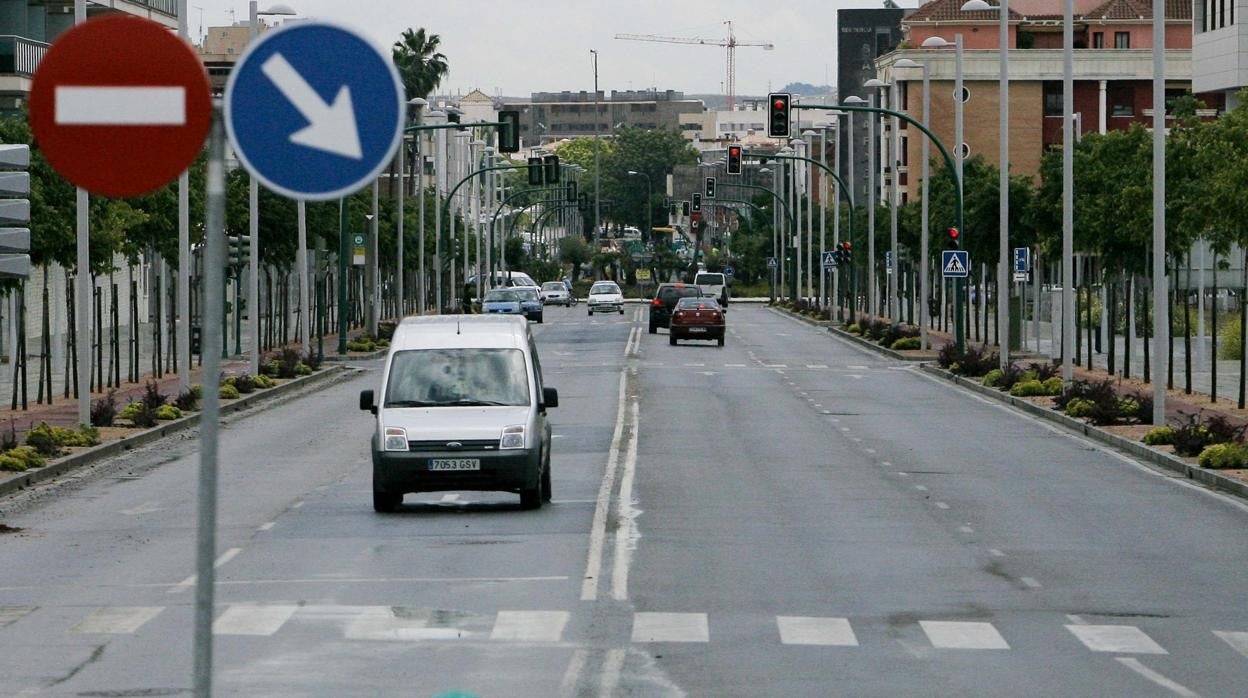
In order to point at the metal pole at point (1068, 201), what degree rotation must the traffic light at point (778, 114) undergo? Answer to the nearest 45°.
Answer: approximately 45° to its left

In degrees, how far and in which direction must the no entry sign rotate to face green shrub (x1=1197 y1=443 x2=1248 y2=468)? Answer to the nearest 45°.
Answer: approximately 135° to its left

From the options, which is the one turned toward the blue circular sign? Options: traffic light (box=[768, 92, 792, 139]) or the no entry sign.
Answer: the traffic light

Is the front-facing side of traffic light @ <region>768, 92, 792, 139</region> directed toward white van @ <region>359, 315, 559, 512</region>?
yes

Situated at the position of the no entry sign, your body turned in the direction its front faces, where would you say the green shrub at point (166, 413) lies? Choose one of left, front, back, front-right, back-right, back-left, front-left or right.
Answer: back

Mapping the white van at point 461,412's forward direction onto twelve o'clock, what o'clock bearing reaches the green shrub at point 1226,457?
The green shrub is roughly at 8 o'clock from the white van.

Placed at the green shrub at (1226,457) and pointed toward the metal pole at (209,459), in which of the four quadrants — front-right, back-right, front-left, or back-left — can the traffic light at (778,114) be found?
back-right

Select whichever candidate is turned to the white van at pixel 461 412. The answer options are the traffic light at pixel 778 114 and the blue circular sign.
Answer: the traffic light
